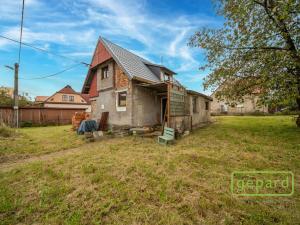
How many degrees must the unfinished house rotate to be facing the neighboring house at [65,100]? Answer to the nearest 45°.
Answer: approximately 180°

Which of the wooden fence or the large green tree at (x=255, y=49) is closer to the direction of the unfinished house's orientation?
the large green tree

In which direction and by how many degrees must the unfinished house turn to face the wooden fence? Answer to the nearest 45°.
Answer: approximately 180°

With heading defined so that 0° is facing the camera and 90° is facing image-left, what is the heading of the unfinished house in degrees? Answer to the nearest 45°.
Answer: approximately 315°

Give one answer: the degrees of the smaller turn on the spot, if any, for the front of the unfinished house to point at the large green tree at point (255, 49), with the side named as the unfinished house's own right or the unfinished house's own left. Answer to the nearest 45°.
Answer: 0° — it already faces it

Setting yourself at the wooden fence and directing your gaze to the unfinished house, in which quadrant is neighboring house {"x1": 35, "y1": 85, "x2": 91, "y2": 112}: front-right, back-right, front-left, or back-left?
back-left
